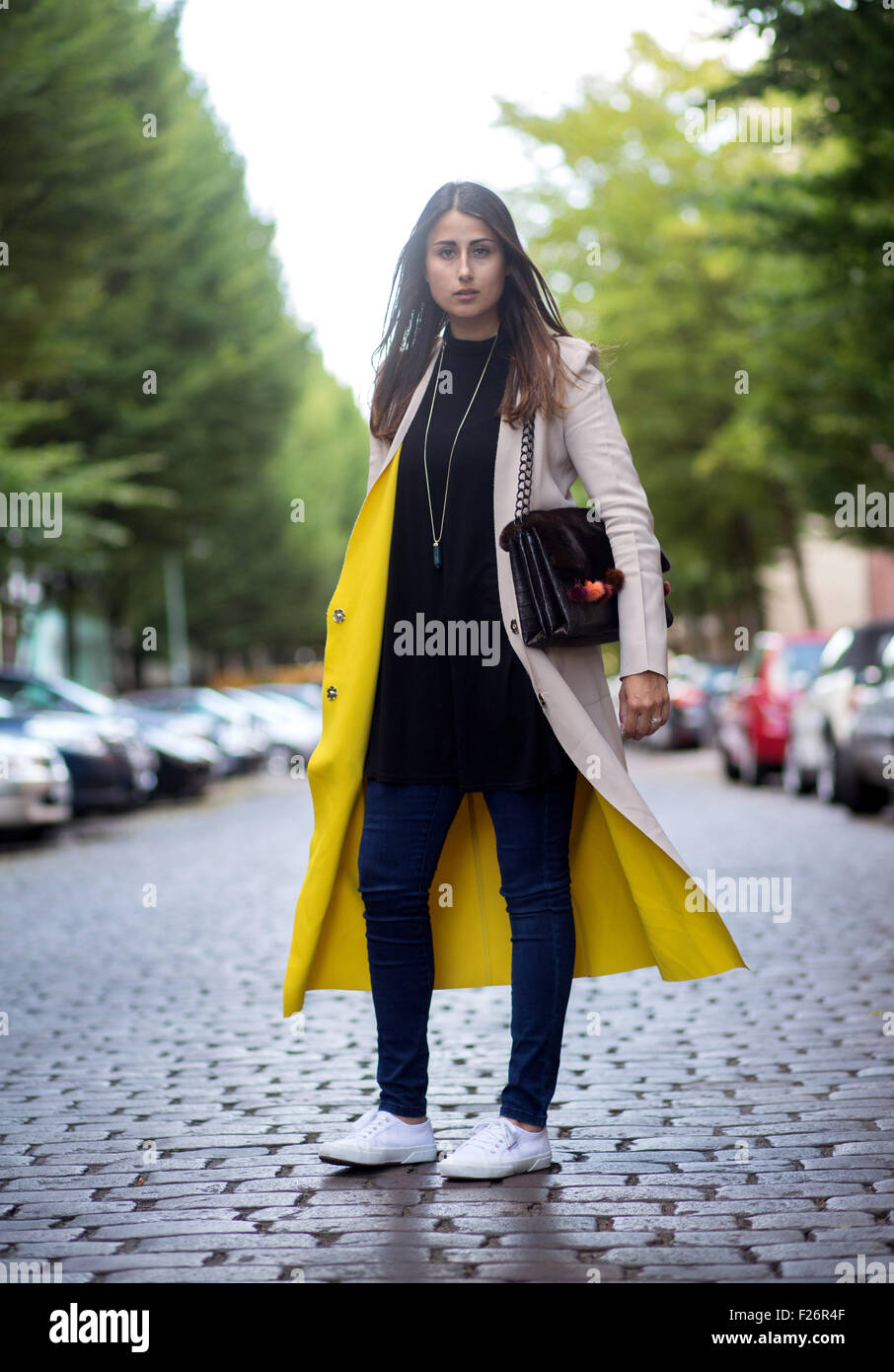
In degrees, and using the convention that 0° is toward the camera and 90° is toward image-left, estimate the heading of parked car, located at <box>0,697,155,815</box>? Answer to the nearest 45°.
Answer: approximately 315°

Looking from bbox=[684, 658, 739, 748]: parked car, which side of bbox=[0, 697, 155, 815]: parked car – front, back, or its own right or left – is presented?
left

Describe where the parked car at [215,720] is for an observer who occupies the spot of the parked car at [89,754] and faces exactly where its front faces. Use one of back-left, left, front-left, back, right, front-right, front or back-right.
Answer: back-left
